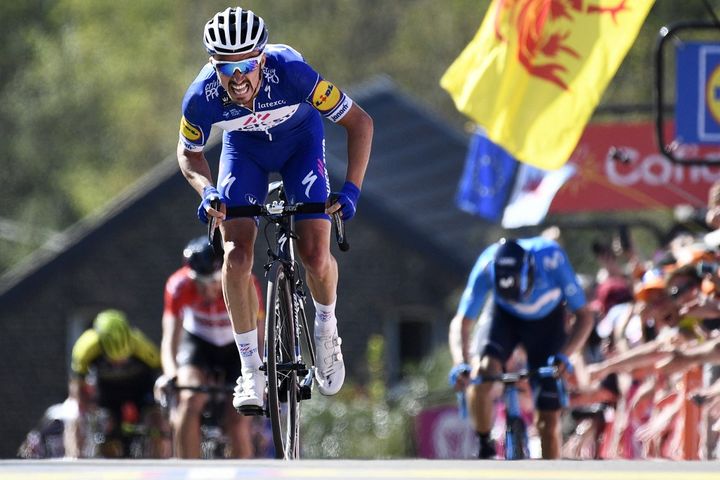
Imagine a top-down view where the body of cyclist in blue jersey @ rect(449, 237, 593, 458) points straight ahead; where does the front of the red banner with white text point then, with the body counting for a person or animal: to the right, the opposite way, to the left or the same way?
the same way

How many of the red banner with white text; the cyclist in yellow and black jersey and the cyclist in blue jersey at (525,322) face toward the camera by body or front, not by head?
3

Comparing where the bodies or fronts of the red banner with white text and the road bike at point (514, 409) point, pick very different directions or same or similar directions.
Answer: same or similar directions

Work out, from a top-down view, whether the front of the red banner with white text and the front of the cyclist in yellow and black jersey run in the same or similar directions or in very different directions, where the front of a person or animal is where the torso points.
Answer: same or similar directions

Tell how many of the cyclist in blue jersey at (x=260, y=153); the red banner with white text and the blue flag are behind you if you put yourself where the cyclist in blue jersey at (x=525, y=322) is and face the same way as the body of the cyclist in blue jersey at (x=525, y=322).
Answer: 2

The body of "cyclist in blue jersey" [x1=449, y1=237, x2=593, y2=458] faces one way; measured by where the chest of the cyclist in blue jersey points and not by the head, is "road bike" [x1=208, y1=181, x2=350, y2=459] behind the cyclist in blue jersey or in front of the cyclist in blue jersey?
in front

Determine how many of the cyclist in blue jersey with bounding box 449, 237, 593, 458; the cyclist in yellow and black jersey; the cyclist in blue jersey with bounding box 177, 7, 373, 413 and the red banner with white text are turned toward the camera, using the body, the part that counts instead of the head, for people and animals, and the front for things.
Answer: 4

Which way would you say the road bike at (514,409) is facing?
toward the camera

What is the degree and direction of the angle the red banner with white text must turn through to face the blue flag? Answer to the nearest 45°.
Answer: approximately 90° to its right

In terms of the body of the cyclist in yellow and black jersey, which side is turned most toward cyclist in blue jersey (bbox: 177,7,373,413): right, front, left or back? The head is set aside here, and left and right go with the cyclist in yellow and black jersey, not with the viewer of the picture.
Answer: front

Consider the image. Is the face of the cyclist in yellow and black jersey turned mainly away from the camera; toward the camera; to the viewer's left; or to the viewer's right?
toward the camera

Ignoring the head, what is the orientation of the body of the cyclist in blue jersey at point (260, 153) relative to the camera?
toward the camera

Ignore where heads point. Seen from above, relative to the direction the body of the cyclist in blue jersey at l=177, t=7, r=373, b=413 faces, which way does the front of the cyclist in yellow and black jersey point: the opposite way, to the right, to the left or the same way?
the same way

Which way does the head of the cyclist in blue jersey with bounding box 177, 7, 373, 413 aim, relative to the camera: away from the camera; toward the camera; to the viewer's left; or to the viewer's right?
toward the camera

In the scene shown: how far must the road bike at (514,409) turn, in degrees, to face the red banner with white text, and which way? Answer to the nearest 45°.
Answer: approximately 180°

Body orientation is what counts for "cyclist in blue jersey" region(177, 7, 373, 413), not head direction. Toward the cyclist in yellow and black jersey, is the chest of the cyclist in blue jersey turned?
no

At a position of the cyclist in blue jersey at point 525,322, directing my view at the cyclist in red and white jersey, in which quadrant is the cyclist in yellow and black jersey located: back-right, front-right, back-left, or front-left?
front-right
